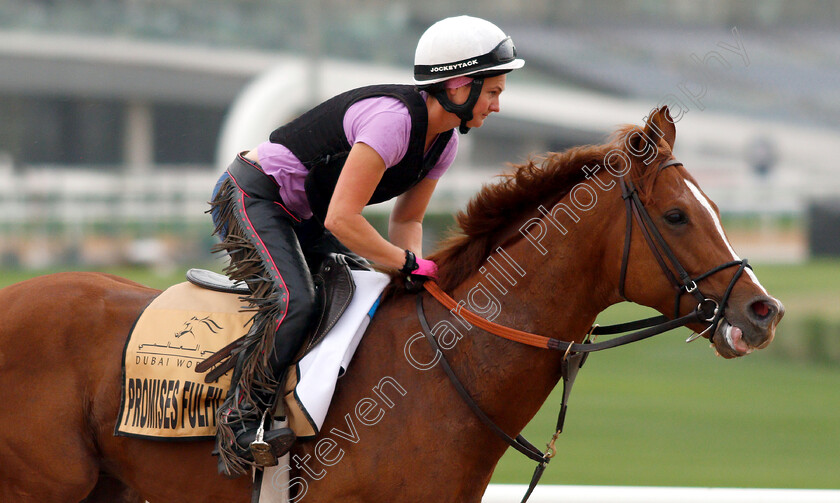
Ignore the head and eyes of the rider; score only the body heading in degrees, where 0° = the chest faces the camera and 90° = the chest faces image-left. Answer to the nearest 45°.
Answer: approximately 270°

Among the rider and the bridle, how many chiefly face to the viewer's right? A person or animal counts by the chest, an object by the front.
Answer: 2

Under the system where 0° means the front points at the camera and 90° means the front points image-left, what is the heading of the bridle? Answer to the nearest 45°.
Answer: approximately 270°

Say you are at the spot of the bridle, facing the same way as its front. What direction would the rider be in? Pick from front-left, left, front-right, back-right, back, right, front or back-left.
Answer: back

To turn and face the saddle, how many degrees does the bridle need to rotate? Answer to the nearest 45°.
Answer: approximately 180°

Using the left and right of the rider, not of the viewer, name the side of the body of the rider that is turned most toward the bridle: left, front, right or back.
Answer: front

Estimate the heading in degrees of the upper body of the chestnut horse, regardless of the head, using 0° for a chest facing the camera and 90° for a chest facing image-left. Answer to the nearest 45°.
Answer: approximately 270°

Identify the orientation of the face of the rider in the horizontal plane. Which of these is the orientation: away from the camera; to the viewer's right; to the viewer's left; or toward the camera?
to the viewer's right

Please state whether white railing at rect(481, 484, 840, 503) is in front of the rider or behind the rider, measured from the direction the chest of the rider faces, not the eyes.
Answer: in front
